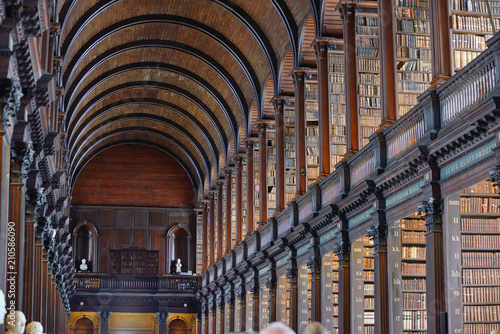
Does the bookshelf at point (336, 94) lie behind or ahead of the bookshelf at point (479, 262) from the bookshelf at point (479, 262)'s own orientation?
behind

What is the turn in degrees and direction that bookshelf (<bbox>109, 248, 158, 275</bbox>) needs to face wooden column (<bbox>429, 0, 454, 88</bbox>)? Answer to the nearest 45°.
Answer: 0° — it already faces it

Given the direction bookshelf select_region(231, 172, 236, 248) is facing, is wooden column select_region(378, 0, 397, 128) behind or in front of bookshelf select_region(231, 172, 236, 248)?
in front
